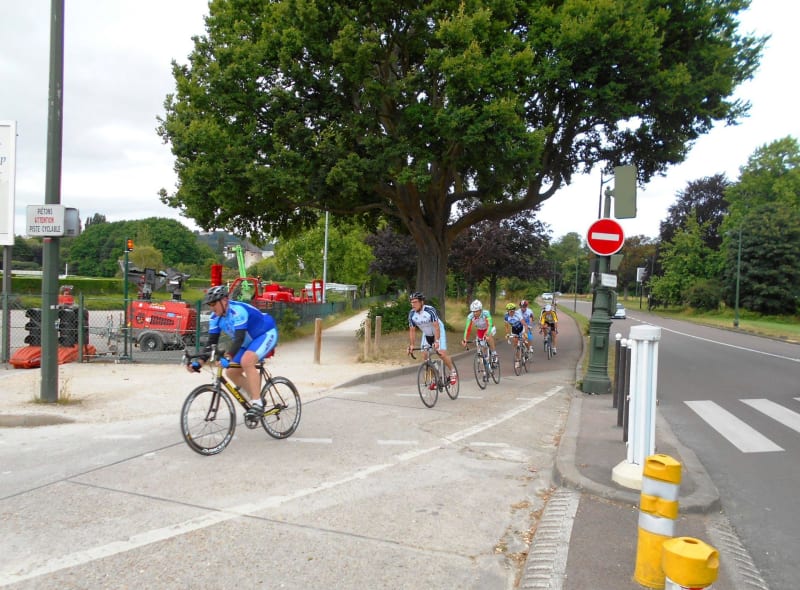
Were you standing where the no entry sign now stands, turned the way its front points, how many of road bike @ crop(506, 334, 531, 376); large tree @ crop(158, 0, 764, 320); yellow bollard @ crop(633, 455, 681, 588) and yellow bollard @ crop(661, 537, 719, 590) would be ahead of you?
2

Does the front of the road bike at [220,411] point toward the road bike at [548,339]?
no

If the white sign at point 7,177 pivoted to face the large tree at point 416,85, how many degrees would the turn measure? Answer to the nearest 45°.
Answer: approximately 90° to its left

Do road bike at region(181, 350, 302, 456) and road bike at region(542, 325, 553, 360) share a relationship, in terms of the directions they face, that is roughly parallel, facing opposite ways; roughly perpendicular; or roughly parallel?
roughly parallel

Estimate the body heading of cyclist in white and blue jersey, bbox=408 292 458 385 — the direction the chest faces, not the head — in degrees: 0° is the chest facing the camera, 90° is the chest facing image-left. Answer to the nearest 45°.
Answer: approximately 45°

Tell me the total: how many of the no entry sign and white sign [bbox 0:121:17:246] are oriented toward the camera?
2

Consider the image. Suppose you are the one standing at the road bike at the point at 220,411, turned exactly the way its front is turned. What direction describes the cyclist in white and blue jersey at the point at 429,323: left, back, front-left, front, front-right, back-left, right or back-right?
back

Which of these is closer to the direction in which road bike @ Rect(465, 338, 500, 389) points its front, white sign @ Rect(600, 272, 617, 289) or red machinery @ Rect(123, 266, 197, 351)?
the red machinery

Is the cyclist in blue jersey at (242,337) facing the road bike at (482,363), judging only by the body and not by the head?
no

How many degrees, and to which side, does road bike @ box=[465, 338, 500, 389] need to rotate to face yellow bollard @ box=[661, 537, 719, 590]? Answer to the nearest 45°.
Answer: approximately 45° to its left

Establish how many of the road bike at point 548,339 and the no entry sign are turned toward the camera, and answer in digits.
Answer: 2

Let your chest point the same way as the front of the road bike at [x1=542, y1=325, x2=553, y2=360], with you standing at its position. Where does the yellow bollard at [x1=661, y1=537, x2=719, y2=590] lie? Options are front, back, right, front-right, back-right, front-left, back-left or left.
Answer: front

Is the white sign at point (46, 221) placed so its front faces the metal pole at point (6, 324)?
no

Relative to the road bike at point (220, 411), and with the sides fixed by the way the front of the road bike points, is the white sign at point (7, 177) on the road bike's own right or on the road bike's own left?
on the road bike's own right

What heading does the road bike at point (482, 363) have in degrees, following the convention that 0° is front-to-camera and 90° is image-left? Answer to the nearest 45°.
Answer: approximately 45°

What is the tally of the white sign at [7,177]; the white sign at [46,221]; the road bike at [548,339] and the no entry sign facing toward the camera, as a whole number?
4

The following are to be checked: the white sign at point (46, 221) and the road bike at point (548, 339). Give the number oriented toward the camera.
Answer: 2
